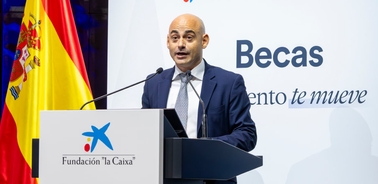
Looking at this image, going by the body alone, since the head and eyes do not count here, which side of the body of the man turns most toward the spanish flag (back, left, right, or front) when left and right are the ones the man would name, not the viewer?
right

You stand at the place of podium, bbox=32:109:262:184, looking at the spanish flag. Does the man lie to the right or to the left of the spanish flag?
right

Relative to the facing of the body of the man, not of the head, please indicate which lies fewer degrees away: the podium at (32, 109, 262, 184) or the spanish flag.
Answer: the podium

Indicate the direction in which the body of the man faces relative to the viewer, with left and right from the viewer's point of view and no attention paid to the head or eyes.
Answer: facing the viewer and to the left of the viewer
